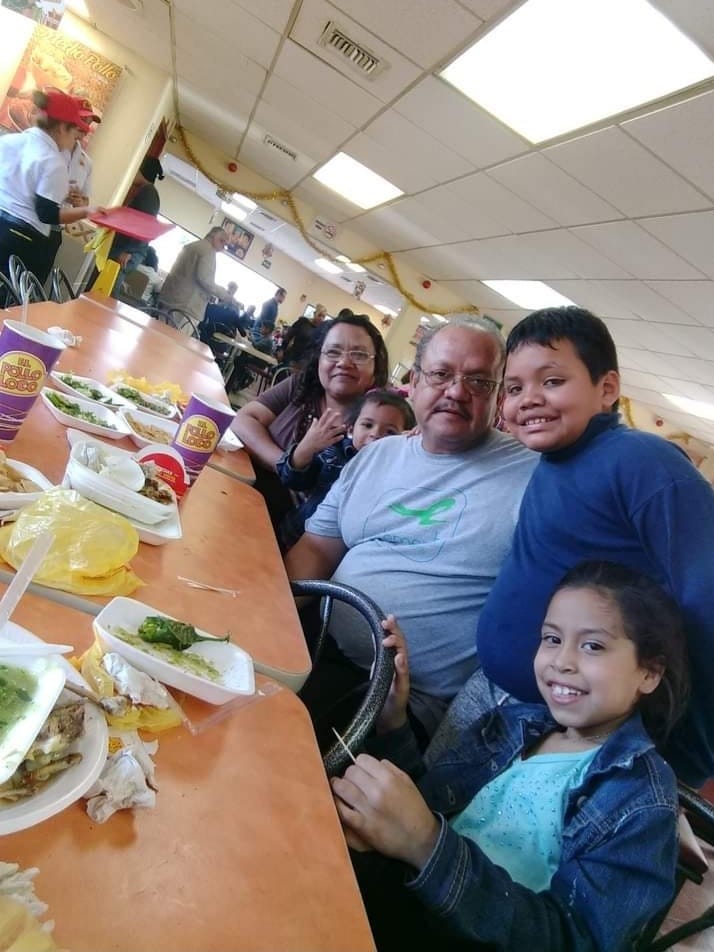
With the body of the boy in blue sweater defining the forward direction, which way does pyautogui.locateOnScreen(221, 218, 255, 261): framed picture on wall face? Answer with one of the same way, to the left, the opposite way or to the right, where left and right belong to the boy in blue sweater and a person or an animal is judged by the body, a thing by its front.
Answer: to the left

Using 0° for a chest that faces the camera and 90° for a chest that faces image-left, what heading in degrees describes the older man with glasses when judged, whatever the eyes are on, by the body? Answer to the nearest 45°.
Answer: approximately 45°

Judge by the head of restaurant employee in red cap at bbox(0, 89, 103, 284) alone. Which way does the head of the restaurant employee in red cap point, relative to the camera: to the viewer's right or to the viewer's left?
to the viewer's right

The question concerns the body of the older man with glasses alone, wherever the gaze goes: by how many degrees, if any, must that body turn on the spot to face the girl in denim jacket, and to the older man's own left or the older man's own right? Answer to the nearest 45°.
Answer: approximately 90° to the older man's own left

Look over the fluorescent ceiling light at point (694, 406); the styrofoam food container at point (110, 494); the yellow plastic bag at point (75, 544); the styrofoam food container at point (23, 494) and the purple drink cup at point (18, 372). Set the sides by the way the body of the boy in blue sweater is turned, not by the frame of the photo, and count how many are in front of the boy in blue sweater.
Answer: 4

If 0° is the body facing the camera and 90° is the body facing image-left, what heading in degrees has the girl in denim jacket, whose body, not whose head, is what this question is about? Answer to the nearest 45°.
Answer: approximately 45°

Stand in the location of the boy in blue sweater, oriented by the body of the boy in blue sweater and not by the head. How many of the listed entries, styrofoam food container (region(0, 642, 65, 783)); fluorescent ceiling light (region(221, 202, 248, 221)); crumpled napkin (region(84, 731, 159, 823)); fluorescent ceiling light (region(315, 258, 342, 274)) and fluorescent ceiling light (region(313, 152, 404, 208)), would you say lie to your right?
3

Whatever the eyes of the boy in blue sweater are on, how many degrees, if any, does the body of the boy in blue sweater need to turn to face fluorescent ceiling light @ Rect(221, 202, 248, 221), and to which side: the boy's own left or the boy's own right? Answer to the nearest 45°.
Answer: approximately 90° to the boy's own right
